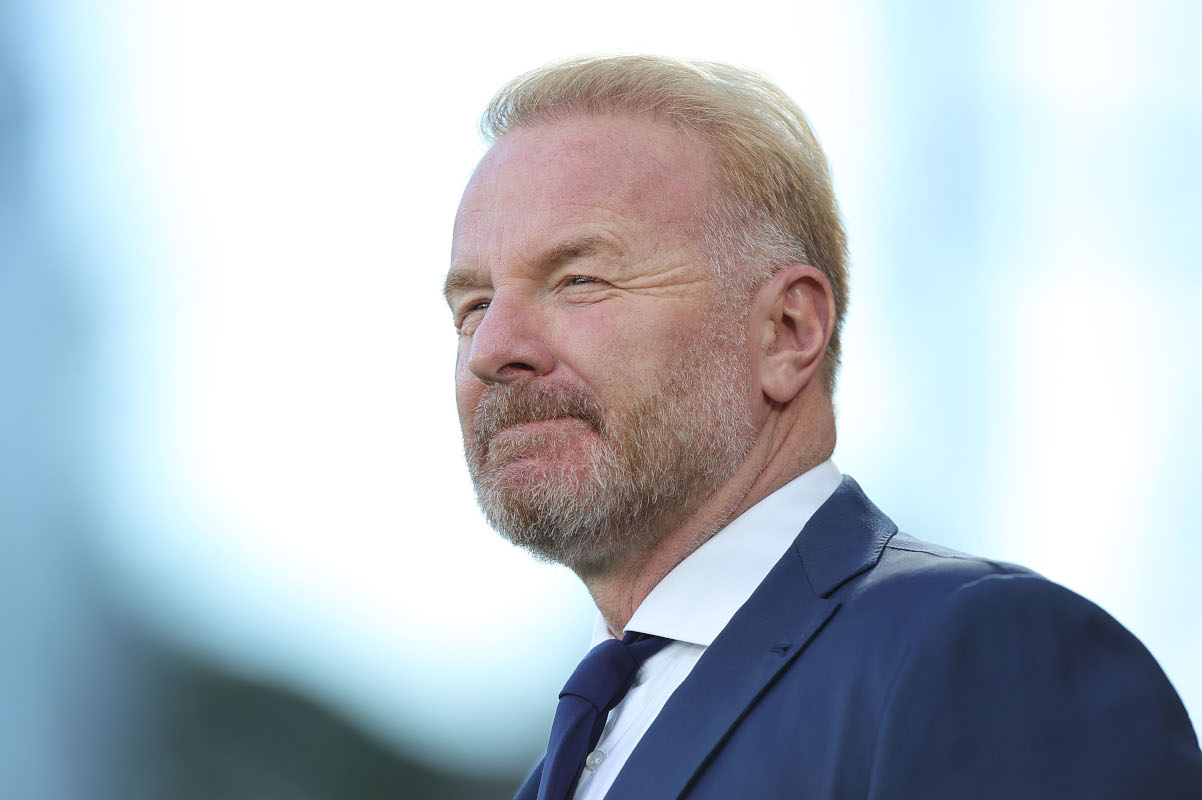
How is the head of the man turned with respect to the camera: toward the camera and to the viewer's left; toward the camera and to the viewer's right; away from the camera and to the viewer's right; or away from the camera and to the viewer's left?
toward the camera and to the viewer's left

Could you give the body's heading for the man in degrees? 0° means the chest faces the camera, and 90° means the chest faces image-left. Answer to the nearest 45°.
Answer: approximately 45°
